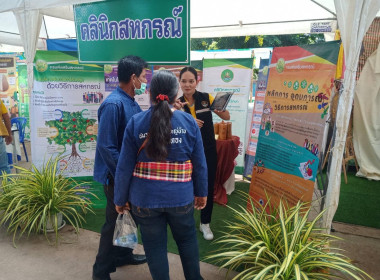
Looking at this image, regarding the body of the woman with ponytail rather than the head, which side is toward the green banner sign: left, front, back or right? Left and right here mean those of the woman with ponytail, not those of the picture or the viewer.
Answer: front

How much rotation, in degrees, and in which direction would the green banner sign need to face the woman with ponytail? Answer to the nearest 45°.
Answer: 0° — it already faces them

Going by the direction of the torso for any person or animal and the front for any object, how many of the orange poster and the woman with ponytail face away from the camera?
1

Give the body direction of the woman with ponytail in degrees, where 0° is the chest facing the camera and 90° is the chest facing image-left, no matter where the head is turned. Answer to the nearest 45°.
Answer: approximately 180°

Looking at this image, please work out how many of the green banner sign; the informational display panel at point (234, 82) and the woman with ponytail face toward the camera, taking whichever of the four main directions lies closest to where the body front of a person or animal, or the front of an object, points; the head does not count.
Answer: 2

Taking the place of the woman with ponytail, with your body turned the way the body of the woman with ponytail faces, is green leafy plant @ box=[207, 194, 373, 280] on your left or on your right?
on your right

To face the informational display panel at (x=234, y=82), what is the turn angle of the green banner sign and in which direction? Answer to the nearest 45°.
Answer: approximately 135° to its left

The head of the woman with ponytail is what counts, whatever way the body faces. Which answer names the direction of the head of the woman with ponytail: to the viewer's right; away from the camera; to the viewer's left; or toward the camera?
away from the camera

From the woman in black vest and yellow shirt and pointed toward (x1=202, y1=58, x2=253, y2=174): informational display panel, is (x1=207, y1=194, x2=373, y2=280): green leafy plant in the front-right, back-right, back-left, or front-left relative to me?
back-right

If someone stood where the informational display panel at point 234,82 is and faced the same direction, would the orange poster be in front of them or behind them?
in front

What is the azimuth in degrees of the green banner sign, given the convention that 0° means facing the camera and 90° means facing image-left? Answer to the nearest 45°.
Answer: approximately 0°

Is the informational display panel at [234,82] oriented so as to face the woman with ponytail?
yes

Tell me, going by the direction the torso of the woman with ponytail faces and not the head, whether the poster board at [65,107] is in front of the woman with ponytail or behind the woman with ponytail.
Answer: in front
